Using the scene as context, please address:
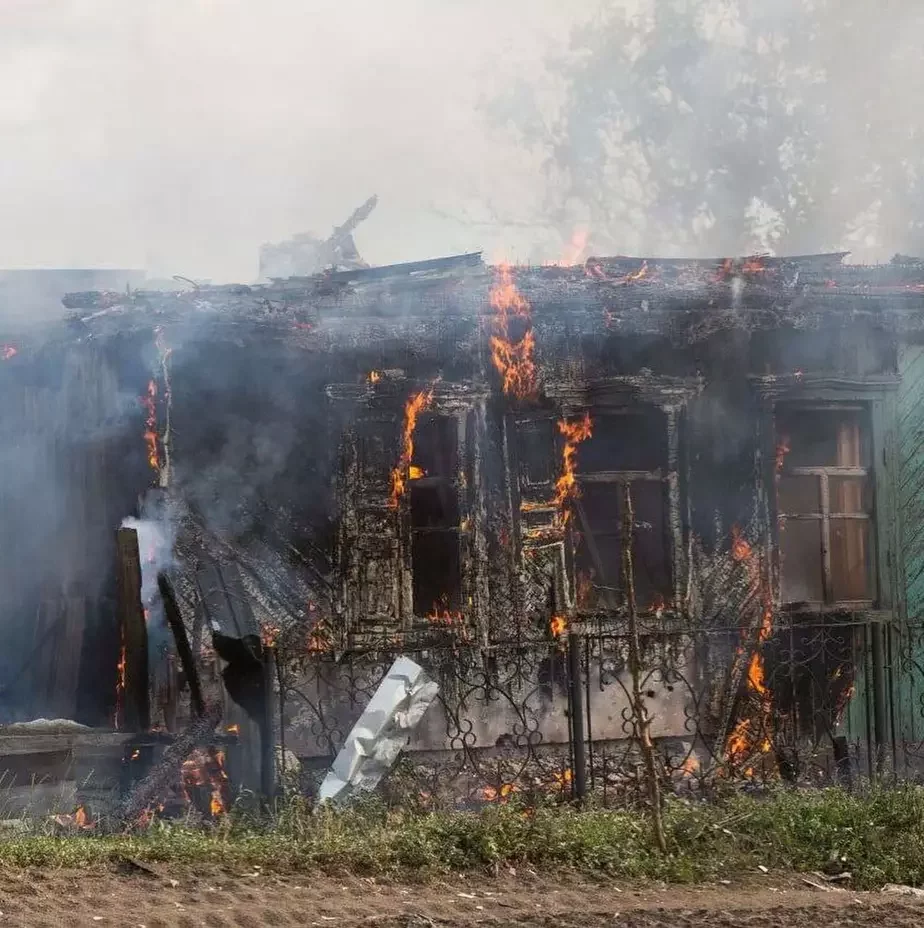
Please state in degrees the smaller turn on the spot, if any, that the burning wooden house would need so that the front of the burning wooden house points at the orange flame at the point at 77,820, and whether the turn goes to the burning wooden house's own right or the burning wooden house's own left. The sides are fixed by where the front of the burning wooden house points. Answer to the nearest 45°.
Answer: approximately 45° to the burning wooden house's own right

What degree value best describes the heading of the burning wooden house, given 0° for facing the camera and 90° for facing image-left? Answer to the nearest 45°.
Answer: approximately 0°

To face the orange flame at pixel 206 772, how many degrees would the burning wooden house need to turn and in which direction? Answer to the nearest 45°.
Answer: approximately 45° to its right
